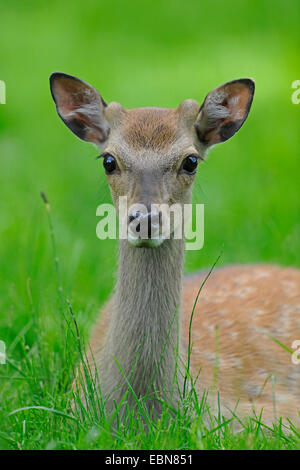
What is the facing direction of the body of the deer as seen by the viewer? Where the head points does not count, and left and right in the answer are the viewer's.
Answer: facing the viewer and to the left of the viewer
